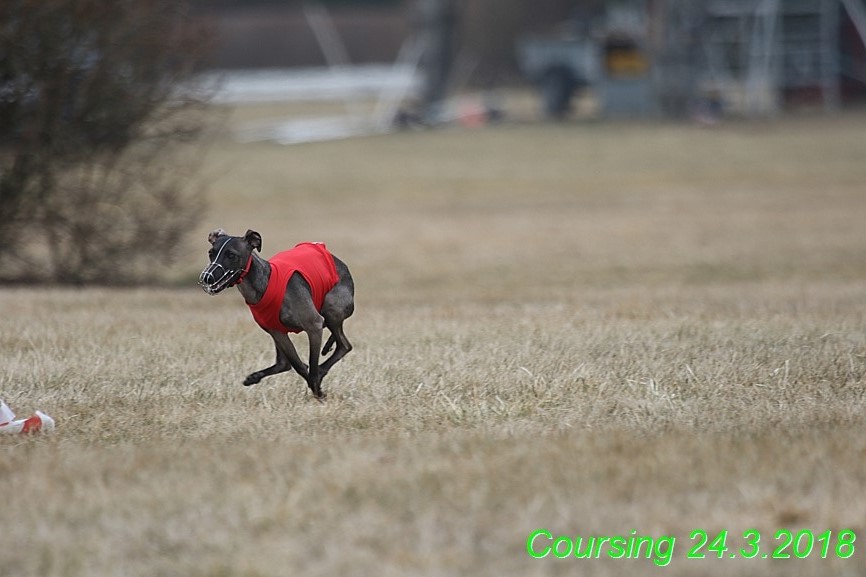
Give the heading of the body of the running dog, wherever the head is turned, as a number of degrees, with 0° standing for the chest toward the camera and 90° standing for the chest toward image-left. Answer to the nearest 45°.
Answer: approximately 45°
